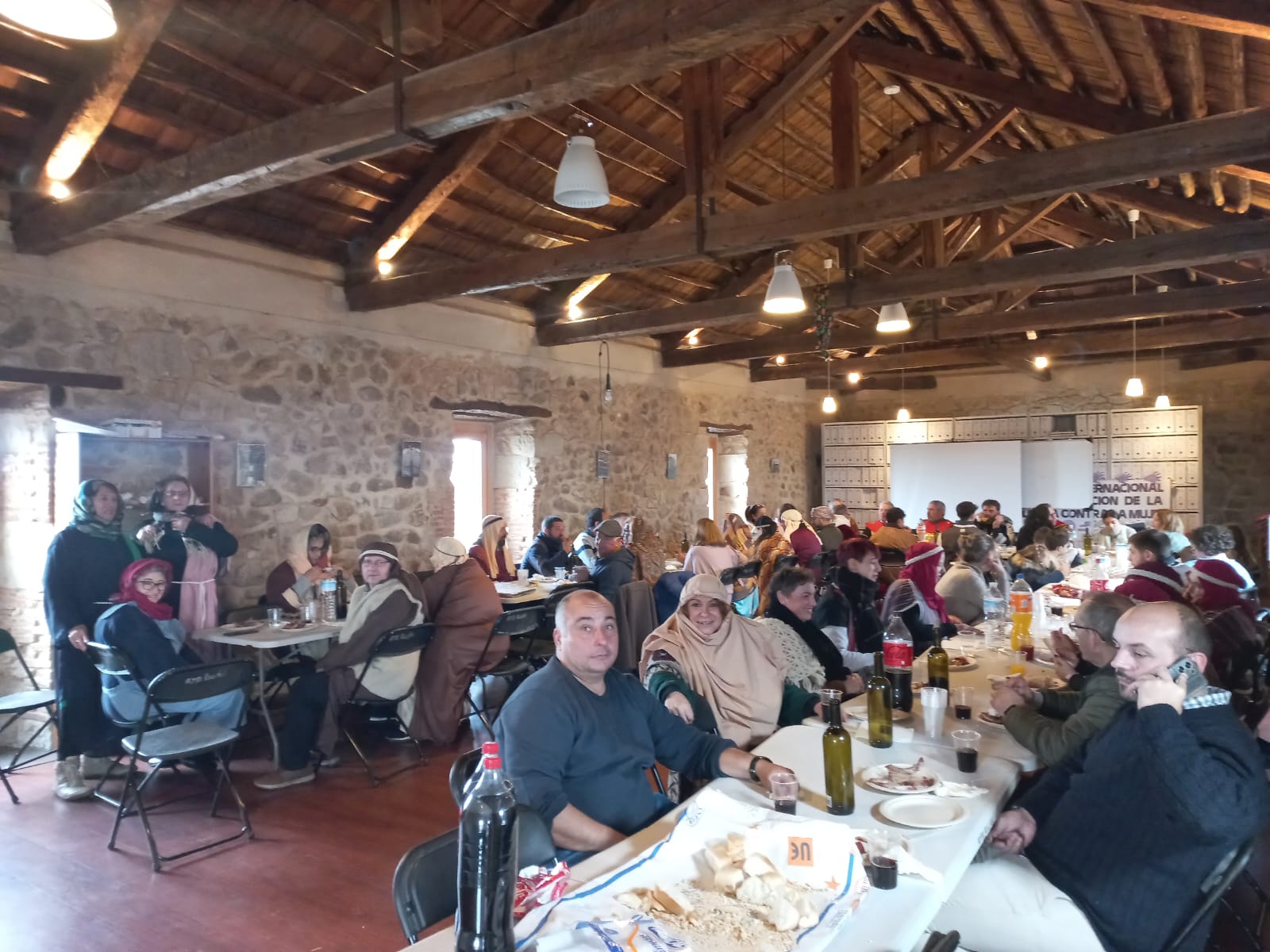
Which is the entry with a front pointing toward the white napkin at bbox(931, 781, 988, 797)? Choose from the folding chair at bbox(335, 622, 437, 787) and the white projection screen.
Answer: the white projection screen

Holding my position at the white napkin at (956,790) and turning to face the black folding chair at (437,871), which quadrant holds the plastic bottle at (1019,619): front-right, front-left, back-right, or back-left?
back-right

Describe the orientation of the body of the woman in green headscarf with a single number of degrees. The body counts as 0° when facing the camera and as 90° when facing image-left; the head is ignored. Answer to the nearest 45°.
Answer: approximately 315°

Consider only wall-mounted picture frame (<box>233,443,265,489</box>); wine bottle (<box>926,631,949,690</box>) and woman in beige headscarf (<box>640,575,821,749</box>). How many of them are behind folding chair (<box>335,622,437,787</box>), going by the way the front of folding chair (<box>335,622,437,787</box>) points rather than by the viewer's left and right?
2

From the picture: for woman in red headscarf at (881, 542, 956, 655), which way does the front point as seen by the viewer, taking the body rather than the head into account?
to the viewer's right

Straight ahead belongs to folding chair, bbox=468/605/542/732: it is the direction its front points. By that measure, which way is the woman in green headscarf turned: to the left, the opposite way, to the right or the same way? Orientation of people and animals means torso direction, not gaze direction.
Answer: to the left

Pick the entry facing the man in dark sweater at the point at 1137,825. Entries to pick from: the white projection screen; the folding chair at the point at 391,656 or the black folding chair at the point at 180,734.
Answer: the white projection screen

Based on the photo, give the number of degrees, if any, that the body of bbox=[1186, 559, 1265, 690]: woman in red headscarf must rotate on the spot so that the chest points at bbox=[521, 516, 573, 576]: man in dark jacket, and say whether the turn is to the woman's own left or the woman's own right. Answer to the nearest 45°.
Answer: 0° — they already face them
